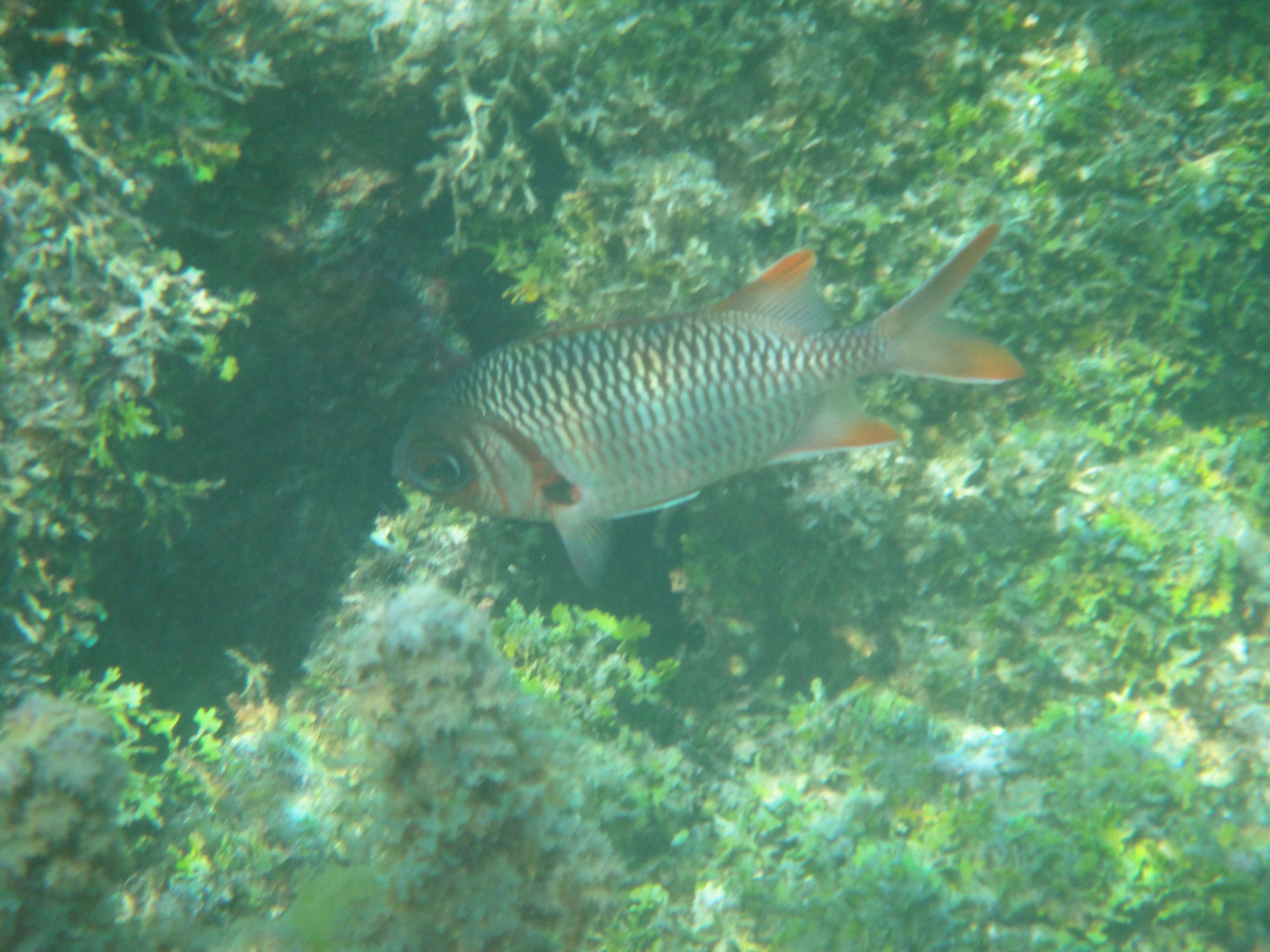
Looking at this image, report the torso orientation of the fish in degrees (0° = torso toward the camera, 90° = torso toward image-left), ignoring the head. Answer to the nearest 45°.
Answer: approximately 90°
